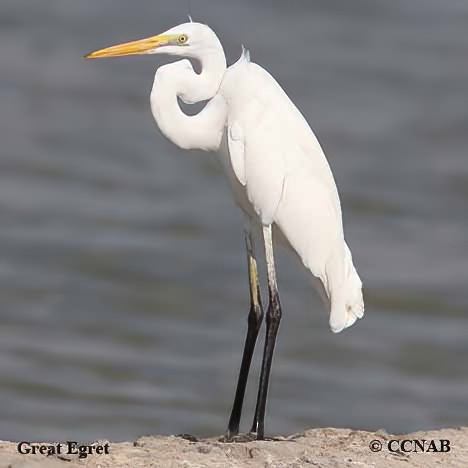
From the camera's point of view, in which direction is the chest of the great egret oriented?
to the viewer's left
